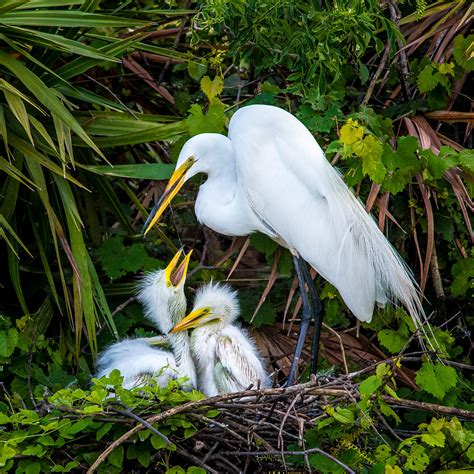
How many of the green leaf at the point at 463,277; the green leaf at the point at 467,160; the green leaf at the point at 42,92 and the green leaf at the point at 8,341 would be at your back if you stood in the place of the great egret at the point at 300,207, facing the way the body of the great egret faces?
2

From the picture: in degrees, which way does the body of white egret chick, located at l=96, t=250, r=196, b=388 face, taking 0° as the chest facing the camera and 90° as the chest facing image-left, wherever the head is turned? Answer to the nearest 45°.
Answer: approximately 270°

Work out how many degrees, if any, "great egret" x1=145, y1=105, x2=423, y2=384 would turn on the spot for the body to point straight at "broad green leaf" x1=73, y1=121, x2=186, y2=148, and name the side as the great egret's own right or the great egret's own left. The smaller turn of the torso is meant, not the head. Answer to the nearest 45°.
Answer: approximately 45° to the great egret's own right

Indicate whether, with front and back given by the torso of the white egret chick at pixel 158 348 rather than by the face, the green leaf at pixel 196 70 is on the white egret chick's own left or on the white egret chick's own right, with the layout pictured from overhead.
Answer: on the white egret chick's own left

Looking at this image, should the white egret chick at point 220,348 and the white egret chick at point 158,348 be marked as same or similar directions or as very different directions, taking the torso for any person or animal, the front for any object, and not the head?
very different directions

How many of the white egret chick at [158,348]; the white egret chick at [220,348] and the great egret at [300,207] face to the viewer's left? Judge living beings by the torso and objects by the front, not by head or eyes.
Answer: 2

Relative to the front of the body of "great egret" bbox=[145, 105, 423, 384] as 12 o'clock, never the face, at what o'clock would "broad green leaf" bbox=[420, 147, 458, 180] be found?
The broad green leaf is roughly at 6 o'clock from the great egret.

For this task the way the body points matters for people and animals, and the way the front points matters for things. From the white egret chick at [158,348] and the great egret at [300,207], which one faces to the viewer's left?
the great egret

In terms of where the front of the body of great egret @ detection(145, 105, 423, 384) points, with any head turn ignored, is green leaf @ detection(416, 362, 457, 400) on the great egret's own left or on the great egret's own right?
on the great egret's own left

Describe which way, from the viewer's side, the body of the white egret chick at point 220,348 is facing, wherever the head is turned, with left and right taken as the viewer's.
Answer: facing to the left of the viewer

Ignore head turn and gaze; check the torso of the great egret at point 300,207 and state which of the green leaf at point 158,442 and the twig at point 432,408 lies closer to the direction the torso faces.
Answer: the green leaf

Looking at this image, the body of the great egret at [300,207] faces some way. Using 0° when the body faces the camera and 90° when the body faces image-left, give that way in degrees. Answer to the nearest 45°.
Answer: approximately 90°

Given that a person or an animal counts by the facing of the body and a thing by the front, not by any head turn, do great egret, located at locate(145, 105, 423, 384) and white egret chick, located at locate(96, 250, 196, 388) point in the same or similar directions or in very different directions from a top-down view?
very different directions
